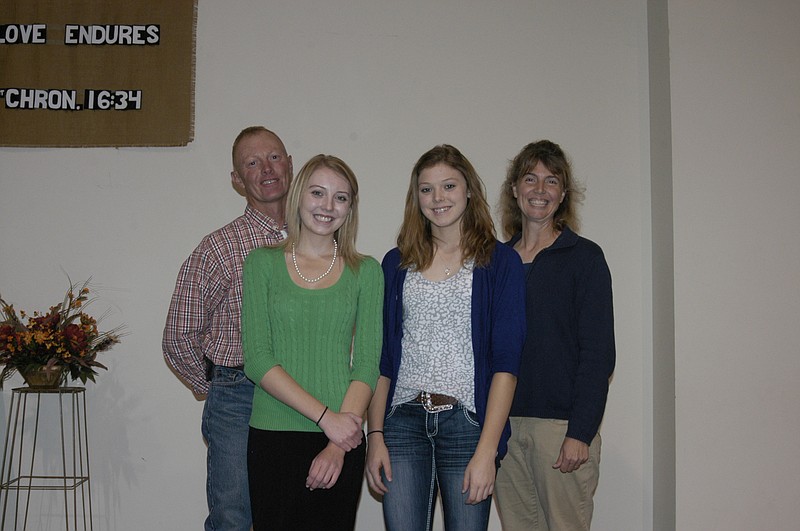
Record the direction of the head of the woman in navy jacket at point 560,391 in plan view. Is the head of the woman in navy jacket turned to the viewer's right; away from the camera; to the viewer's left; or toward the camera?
toward the camera

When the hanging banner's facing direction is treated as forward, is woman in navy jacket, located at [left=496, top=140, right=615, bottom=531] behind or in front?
in front

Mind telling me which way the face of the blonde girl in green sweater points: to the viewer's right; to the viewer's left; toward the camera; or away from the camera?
toward the camera

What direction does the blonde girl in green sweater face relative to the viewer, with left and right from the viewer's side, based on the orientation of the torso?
facing the viewer

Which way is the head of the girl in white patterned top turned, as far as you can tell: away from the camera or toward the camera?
toward the camera

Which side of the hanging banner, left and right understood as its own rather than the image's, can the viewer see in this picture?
front

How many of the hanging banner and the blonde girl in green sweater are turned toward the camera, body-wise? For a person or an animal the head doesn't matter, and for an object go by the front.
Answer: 2

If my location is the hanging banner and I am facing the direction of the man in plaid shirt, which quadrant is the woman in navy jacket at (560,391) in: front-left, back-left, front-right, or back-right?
front-left

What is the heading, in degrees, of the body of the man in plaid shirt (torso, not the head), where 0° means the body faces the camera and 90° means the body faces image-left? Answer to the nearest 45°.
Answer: approximately 315°

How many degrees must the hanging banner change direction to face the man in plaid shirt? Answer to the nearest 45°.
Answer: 0° — it already faces them

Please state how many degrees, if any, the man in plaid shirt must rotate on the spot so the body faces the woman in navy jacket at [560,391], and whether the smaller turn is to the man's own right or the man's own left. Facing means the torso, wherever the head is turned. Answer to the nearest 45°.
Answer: approximately 45° to the man's own left
